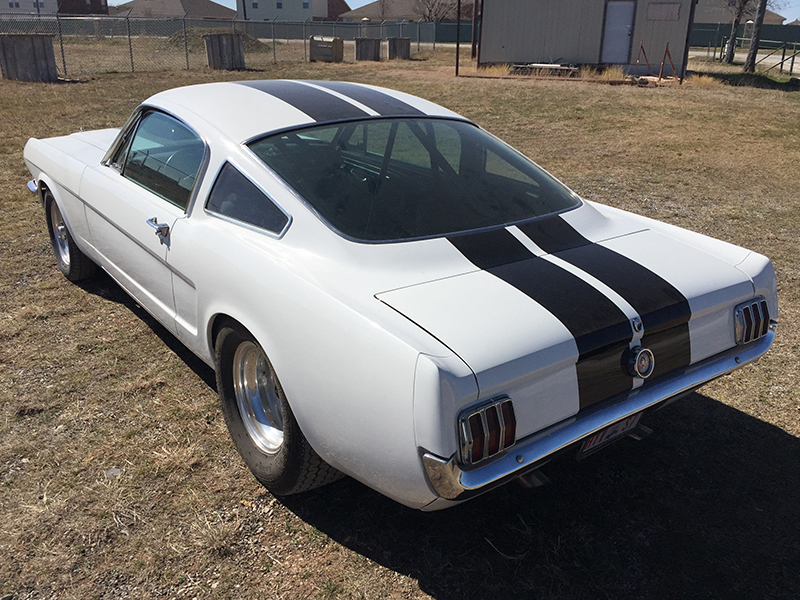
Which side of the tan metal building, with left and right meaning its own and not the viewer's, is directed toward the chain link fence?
right

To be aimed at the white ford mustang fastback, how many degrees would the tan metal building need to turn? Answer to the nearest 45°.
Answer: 0° — it already faces it

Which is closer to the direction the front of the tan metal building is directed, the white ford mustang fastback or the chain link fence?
the white ford mustang fastback

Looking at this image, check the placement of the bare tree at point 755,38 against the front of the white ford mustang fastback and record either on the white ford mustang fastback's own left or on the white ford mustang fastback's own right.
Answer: on the white ford mustang fastback's own right

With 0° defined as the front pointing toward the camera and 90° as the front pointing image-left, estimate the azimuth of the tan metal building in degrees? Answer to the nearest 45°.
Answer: approximately 0°

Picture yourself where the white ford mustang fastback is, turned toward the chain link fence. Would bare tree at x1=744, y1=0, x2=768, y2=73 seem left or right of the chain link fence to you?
right

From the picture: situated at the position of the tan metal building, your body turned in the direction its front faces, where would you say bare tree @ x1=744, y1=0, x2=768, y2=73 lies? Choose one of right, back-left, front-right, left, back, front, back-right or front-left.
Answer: back-left

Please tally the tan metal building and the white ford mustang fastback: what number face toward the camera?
1

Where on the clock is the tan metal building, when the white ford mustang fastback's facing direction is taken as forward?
The tan metal building is roughly at 2 o'clock from the white ford mustang fastback.

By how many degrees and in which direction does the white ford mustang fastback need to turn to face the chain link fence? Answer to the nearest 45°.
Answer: approximately 45° to its right

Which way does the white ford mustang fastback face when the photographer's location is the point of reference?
facing away from the viewer and to the left of the viewer
